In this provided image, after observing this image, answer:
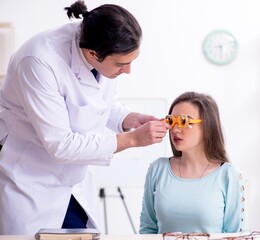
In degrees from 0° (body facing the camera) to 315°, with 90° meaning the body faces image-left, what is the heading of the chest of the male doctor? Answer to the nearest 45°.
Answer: approximately 315°

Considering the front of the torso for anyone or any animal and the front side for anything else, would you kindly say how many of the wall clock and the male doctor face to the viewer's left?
0

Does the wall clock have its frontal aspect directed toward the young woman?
yes

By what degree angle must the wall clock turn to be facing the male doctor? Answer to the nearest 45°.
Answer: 0° — it already faces them

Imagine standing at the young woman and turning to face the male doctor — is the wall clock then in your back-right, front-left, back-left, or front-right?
back-right

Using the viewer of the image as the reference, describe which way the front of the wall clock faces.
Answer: facing the viewer

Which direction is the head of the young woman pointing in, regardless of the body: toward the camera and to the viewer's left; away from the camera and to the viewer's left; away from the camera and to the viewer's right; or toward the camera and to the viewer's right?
toward the camera and to the viewer's left
